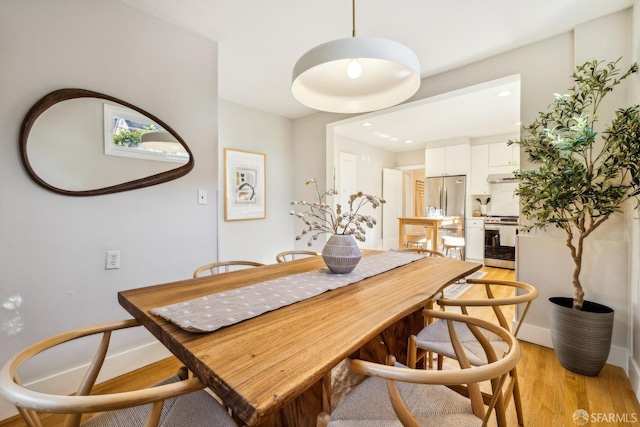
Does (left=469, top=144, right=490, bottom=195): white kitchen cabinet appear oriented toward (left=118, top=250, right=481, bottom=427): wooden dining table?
yes

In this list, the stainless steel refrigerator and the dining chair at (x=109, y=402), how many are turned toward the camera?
1

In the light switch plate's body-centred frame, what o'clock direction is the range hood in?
The range hood is roughly at 10 o'clock from the light switch plate.

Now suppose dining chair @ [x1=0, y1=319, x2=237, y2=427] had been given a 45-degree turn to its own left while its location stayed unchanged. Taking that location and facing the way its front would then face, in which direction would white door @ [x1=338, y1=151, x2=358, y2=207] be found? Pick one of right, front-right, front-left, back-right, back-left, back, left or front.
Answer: front

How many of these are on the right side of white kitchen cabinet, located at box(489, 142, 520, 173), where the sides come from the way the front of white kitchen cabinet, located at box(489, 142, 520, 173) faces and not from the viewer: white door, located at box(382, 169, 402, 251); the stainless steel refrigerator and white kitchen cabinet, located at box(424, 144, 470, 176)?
3

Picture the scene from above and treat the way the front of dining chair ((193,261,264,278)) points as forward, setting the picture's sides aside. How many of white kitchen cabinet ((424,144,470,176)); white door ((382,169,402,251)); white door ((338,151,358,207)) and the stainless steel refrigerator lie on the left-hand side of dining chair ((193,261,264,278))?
4

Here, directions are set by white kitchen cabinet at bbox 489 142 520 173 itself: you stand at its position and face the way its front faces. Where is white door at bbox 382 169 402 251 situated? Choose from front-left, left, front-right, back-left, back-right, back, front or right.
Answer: right

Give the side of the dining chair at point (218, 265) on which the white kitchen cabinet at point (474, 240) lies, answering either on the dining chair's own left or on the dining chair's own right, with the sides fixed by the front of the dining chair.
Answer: on the dining chair's own left

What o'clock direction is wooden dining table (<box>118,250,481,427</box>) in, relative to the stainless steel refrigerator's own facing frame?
The wooden dining table is roughly at 12 o'clock from the stainless steel refrigerator.
